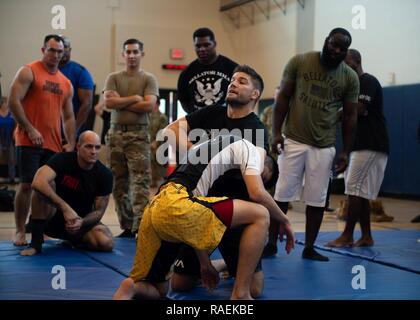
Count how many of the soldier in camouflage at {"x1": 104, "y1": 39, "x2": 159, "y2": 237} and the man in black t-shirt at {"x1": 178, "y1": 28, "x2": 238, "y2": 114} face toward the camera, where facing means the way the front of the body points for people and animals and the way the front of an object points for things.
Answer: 2

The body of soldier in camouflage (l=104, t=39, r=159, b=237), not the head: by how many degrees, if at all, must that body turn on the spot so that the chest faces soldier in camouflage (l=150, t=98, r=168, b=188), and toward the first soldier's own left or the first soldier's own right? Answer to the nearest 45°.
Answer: approximately 180°

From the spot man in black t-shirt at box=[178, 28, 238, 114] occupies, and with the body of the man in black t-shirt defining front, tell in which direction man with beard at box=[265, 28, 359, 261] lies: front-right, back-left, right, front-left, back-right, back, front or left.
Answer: front-left

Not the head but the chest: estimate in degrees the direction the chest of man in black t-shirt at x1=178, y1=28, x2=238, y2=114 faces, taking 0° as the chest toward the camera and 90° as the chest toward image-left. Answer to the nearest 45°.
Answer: approximately 0°

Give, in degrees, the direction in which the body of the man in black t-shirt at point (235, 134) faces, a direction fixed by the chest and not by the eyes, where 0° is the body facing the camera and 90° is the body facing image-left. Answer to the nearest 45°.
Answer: approximately 45°

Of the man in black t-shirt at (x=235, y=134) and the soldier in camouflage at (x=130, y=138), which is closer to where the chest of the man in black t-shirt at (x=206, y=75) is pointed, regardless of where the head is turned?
the man in black t-shirt

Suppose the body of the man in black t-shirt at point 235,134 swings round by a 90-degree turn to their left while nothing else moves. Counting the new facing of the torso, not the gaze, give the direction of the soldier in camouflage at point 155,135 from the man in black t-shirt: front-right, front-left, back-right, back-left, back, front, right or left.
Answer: back-left

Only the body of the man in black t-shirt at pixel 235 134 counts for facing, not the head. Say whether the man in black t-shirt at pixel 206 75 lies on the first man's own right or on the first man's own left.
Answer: on the first man's own right

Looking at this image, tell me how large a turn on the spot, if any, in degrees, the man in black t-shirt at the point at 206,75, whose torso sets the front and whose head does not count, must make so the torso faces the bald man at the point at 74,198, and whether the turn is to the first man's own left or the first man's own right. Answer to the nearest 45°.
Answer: approximately 45° to the first man's own right
